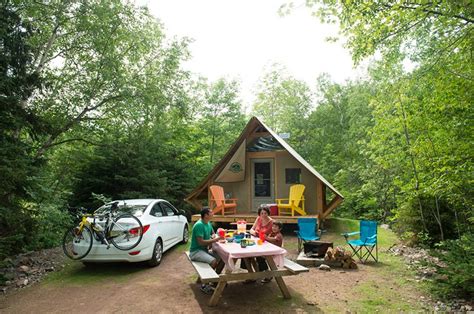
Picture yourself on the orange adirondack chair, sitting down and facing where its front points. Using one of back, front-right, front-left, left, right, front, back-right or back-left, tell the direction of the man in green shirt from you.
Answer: front-right

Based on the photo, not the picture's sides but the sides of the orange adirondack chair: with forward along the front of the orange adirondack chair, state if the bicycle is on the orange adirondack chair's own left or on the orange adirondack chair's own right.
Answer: on the orange adirondack chair's own right

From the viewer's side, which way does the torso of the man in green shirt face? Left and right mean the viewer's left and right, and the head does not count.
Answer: facing to the right of the viewer

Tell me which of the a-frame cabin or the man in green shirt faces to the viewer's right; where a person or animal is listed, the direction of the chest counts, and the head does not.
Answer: the man in green shirt

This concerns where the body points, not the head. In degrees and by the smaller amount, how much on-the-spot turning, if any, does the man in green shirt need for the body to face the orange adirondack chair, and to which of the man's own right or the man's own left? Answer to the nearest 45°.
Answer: approximately 90° to the man's own left

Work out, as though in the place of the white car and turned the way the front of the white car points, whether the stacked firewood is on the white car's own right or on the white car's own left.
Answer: on the white car's own right

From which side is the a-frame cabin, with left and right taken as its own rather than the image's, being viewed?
front

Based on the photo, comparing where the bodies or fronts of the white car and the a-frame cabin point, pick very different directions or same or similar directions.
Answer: very different directions

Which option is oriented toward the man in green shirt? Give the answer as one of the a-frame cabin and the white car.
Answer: the a-frame cabin

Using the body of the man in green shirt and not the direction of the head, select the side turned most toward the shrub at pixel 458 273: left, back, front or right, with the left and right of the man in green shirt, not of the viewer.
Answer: front

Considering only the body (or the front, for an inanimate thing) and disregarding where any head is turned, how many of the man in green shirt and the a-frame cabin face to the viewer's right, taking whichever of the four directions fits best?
1

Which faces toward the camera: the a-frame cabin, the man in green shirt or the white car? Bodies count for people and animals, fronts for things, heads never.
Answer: the a-frame cabin

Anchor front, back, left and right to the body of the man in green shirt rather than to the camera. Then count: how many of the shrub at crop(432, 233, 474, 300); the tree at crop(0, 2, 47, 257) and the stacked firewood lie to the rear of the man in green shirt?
1
